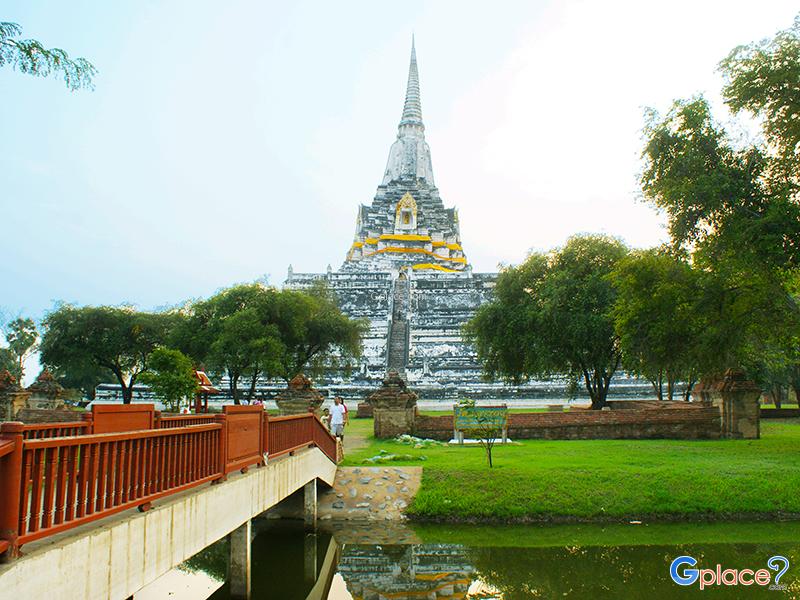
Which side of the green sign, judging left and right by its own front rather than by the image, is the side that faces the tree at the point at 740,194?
left

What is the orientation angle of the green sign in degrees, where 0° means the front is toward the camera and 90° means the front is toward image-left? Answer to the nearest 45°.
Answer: approximately 0°

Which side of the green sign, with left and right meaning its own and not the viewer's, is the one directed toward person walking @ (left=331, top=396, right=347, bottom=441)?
right

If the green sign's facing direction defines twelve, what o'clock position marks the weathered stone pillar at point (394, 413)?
The weathered stone pillar is roughly at 4 o'clock from the green sign.

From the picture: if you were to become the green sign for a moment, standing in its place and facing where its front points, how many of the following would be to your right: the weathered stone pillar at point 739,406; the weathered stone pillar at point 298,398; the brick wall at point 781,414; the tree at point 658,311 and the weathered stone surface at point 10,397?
2

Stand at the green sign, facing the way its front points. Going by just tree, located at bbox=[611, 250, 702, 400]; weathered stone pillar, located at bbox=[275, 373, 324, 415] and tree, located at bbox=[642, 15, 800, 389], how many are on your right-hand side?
1

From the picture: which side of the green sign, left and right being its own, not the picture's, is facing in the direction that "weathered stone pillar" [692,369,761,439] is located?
left

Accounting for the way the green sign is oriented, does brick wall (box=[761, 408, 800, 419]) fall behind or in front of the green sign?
behind

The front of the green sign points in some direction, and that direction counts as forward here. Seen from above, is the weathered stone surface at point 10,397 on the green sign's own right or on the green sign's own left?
on the green sign's own right

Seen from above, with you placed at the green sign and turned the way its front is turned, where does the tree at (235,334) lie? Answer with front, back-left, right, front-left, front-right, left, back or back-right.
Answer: back-right

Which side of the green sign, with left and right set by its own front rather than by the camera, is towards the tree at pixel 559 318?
back

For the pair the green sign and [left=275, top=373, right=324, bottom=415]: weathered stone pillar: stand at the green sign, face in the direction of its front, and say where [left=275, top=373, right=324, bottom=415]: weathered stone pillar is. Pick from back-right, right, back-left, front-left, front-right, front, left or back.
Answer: right

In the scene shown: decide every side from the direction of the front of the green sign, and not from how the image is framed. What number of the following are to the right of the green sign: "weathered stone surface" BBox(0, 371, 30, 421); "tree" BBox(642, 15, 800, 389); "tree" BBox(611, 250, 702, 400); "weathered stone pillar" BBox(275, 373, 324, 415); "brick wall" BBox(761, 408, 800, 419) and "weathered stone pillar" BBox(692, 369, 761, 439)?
2
